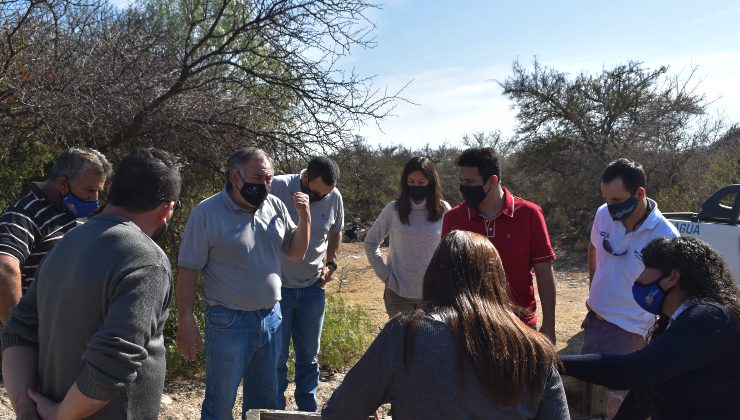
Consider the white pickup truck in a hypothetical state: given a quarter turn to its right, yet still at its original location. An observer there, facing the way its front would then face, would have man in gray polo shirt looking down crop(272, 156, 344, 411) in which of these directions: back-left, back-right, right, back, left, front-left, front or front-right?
front-right

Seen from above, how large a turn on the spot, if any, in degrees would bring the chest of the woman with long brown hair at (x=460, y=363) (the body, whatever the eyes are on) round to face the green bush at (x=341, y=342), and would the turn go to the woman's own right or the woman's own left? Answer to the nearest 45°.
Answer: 0° — they already face it

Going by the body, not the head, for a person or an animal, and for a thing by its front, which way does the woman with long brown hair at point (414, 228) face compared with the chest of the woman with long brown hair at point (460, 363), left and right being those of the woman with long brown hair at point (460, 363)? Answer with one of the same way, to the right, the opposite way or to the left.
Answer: the opposite way

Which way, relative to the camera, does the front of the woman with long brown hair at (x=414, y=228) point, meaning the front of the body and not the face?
toward the camera

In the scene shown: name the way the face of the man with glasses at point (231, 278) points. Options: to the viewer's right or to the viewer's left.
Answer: to the viewer's right

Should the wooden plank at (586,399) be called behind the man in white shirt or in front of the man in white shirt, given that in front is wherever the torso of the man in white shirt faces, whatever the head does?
in front

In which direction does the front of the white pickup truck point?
to the viewer's right

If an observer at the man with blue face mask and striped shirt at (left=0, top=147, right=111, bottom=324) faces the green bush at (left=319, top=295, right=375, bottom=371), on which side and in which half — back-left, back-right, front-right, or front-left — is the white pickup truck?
front-right

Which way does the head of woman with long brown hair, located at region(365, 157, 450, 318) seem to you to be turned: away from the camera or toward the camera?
toward the camera

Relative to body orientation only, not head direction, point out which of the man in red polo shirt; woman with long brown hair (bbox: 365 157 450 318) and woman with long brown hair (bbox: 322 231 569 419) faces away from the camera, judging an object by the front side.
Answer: woman with long brown hair (bbox: 322 231 569 419)

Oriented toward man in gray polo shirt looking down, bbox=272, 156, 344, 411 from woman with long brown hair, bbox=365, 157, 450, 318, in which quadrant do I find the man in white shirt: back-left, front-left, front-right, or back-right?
back-left

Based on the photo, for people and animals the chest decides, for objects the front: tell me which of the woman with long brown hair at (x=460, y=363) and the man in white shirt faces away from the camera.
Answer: the woman with long brown hair

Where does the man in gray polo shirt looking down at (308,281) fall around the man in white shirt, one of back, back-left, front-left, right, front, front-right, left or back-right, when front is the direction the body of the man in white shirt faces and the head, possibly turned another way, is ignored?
front-right

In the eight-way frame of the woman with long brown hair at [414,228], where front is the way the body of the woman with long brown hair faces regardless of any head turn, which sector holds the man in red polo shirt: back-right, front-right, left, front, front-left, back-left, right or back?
front-left

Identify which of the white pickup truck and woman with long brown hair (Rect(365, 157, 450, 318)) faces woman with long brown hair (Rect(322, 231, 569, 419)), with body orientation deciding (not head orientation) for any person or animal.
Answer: woman with long brown hair (Rect(365, 157, 450, 318))

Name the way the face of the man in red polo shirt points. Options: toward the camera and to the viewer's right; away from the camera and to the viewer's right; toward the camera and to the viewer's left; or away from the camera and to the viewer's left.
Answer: toward the camera and to the viewer's left

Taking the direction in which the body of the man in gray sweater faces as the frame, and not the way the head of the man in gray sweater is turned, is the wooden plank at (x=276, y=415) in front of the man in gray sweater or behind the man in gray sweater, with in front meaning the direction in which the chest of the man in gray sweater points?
in front

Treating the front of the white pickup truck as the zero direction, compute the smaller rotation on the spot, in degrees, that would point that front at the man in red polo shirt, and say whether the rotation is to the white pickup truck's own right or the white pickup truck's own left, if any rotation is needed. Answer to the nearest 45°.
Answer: approximately 135° to the white pickup truck's own right

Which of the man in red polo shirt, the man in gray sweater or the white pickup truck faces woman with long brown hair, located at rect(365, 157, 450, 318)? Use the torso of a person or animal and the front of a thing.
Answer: the man in gray sweater

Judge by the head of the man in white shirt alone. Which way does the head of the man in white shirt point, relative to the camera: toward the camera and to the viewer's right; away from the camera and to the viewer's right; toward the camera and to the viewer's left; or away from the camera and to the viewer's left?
toward the camera and to the viewer's left

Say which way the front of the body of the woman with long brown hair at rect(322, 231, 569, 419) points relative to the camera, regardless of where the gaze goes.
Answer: away from the camera
